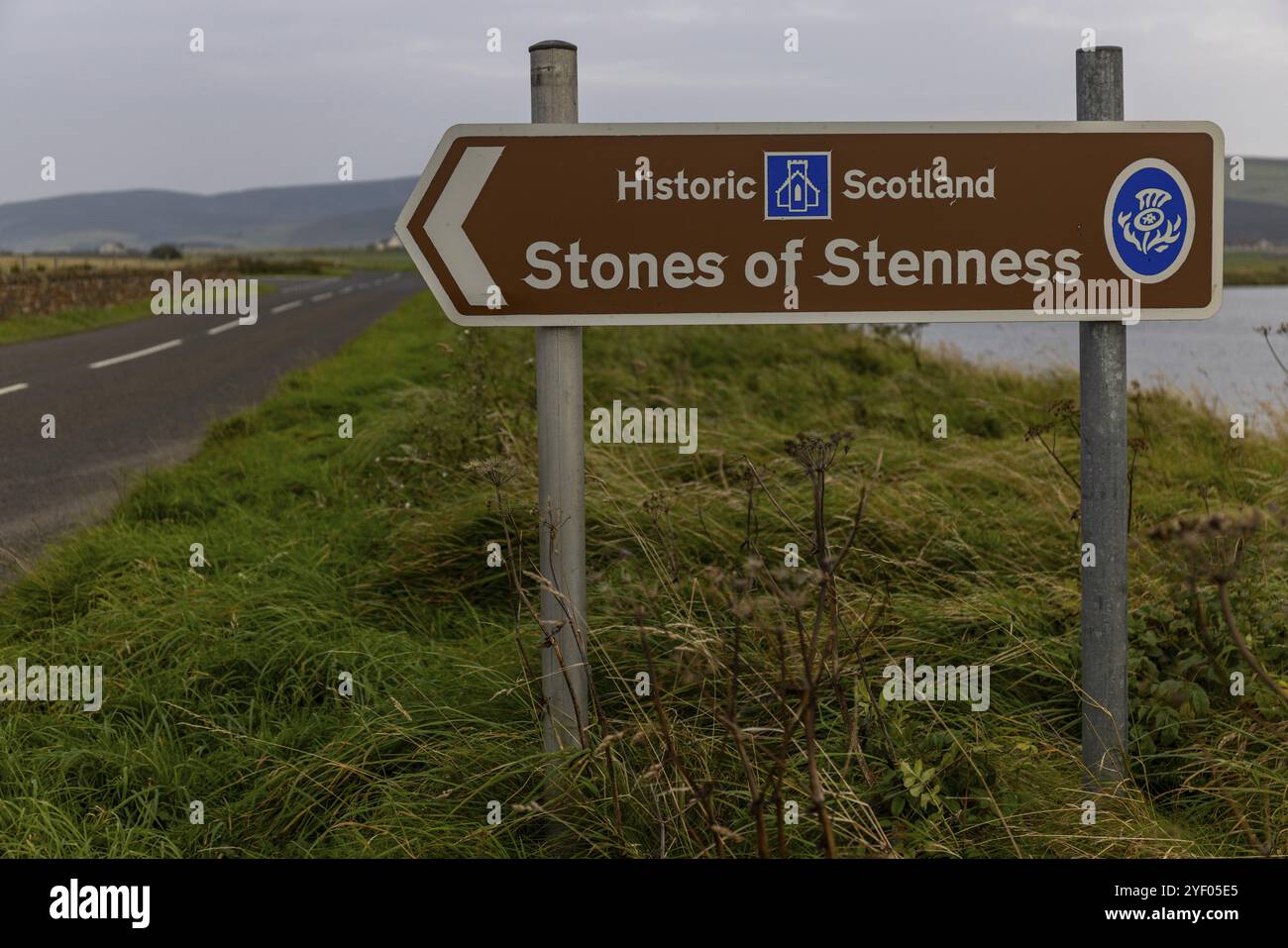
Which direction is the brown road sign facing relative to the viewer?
toward the camera
